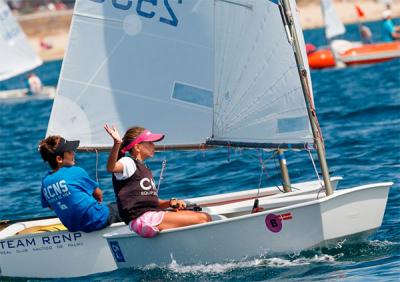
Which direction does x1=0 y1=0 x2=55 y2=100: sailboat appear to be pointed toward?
to the viewer's left

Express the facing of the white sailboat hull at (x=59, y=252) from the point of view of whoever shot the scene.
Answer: facing to the right of the viewer

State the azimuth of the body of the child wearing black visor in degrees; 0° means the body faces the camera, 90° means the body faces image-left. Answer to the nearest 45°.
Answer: approximately 225°

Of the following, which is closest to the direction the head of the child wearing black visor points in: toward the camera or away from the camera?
away from the camera

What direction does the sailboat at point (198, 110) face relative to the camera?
to the viewer's right

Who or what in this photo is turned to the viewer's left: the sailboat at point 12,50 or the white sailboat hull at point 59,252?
the sailboat
